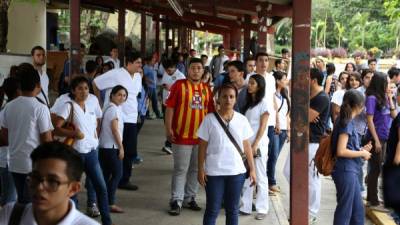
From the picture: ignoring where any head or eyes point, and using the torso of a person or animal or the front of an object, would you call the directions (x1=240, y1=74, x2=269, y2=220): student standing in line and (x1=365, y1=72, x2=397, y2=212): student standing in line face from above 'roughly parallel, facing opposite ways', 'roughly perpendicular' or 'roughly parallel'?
roughly perpendicular

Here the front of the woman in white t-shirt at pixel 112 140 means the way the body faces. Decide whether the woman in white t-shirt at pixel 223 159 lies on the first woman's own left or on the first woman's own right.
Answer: on the first woman's own right

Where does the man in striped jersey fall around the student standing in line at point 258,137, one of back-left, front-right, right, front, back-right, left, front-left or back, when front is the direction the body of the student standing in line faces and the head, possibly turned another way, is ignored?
front-right

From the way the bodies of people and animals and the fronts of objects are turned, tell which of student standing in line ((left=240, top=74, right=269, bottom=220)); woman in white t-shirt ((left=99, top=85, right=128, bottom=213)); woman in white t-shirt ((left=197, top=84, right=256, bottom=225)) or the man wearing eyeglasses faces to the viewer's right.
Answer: woman in white t-shirt ((left=99, top=85, right=128, bottom=213))

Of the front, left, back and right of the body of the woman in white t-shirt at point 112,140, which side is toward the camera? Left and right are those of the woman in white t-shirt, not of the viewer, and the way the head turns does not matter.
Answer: right

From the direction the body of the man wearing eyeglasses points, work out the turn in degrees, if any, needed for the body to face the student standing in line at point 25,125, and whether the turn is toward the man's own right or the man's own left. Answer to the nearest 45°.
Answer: approximately 135° to the man's own right

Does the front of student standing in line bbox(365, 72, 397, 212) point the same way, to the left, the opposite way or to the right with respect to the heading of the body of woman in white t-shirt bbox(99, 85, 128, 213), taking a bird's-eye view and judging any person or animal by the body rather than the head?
to the right

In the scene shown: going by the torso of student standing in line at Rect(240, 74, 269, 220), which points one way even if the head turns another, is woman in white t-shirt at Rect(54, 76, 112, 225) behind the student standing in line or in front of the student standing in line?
in front
